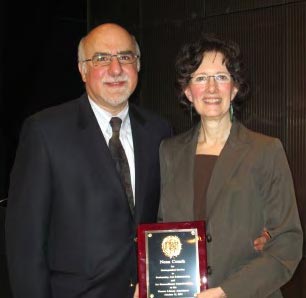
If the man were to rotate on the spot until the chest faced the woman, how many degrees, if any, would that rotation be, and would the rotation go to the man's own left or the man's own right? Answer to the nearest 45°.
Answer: approximately 45° to the man's own left

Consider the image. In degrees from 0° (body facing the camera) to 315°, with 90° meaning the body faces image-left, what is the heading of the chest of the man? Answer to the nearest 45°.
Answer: approximately 315°
